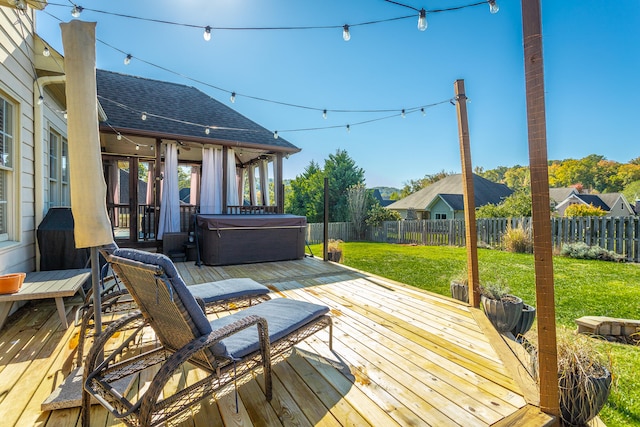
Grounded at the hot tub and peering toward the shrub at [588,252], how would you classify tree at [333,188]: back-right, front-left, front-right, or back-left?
front-left

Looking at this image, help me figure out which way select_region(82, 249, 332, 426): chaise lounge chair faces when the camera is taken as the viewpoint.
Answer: facing away from the viewer and to the right of the viewer

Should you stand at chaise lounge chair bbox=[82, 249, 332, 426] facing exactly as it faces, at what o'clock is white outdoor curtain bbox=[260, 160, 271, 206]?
The white outdoor curtain is roughly at 11 o'clock from the chaise lounge chair.

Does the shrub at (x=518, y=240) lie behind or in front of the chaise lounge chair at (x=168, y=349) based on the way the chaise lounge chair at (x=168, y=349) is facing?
in front

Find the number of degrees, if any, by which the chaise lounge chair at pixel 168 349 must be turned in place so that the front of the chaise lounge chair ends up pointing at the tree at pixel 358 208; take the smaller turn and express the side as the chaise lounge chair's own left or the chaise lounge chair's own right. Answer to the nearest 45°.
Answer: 0° — it already faces it

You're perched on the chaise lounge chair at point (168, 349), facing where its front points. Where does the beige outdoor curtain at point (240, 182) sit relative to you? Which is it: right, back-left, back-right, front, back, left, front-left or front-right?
front-left

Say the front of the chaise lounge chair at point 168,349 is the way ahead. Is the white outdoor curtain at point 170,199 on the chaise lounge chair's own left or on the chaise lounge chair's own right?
on the chaise lounge chair's own left

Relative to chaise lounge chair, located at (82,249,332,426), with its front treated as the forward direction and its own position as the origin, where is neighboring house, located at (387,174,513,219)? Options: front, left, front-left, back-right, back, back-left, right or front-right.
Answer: front

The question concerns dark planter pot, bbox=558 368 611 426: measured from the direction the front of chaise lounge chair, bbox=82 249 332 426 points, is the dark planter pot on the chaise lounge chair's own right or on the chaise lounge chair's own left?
on the chaise lounge chair's own right

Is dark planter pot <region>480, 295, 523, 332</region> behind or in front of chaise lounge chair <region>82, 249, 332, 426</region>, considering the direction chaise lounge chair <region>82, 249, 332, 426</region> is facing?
in front

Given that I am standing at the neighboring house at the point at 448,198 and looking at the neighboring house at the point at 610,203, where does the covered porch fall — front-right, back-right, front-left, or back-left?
back-right
